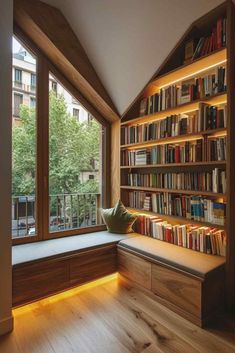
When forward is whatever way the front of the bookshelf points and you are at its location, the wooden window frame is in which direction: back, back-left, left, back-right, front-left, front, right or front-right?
front-right

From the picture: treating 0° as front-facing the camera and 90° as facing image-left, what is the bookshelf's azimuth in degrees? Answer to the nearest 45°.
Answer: approximately 45°

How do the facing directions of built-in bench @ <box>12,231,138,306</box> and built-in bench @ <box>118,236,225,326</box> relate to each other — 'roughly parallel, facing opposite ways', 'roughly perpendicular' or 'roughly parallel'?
roughly perpendicular

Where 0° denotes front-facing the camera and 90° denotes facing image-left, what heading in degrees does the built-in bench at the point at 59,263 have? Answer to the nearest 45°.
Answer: approximately 315°

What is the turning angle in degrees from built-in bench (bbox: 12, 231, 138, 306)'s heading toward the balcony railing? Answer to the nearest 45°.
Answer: approximately 135° to its left

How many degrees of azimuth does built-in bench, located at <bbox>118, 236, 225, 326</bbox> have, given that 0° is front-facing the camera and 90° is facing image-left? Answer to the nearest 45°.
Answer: approximately 45°

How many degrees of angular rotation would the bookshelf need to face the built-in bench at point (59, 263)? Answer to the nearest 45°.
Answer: approximately 45° to its right
